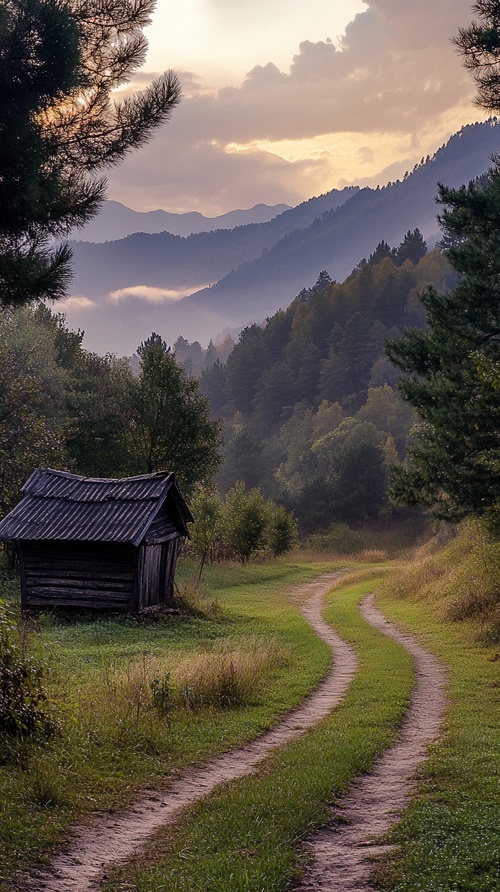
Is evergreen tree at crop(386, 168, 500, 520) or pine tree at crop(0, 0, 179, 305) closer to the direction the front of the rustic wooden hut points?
the evergreen tree

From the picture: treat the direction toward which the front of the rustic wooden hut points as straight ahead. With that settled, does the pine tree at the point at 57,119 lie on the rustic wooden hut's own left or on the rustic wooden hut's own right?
on the rustic wooden hut's own right

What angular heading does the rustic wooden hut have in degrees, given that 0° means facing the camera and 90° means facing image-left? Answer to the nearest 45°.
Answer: approximately 315°

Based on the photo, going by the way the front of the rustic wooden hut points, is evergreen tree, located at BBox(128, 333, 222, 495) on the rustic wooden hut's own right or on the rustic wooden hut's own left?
on the rustic wooden hut's own left

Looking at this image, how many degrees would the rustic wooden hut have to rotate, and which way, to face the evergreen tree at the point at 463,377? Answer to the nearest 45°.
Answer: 0° — it already faces it
